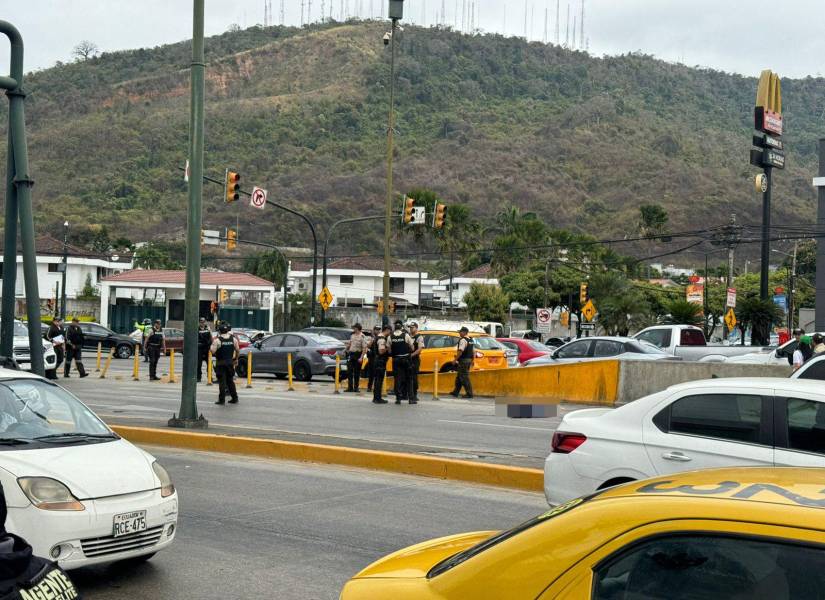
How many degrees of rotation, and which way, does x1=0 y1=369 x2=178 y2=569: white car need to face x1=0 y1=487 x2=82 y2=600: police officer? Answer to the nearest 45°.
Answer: approximately 45° to its right

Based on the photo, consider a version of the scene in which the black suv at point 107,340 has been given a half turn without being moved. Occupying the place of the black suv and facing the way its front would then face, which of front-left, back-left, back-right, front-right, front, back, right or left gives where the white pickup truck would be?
back-left
